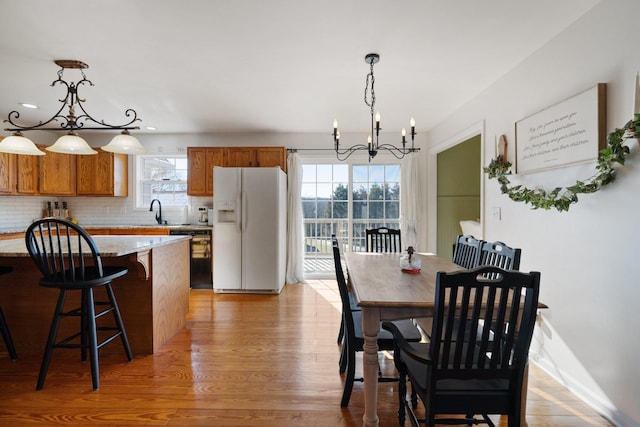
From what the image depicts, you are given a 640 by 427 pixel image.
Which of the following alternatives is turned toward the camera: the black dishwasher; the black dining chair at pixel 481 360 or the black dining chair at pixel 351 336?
the black dishwasher

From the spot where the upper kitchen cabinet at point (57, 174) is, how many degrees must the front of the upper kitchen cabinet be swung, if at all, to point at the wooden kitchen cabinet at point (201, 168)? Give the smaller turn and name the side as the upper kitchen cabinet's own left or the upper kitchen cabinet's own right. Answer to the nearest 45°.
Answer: approximately 45° to the upper kitchen cabinet's own left

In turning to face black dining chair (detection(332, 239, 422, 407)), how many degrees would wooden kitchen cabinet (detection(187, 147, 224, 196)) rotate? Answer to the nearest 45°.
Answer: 0° — it already faces it

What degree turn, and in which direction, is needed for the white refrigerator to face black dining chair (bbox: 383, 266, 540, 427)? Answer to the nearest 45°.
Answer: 0° — it already faces it

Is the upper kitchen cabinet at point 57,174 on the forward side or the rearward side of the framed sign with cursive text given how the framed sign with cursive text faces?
on the forward side

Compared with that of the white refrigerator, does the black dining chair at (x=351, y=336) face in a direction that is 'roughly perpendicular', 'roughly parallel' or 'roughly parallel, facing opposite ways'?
roughly perpendicular

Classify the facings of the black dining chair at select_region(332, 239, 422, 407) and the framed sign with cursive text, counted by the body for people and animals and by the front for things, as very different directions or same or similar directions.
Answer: very different directions

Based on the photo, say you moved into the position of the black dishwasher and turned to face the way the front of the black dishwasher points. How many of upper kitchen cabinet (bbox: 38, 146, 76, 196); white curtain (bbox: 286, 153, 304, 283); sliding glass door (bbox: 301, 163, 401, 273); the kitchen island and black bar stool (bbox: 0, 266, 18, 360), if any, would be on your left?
2

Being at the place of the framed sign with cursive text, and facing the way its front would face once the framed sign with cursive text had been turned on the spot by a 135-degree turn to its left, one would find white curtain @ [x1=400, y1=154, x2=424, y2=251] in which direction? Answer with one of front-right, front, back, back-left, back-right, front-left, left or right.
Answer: back-left

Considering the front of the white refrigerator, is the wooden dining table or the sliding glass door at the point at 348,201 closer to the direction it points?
the wooden dining table

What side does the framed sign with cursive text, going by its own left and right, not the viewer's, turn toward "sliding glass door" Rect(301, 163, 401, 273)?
right

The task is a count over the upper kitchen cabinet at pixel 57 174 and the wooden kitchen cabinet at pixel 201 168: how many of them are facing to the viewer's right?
0

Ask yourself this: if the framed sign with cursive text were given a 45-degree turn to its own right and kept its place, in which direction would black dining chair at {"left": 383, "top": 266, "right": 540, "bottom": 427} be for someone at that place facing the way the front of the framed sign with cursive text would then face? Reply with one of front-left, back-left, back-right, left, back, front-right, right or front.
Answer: left

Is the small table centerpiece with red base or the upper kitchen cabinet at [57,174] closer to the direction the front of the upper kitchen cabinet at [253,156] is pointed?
the small table centerpiece with red base

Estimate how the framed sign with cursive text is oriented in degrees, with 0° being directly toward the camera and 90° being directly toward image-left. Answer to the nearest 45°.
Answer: approximately 45°

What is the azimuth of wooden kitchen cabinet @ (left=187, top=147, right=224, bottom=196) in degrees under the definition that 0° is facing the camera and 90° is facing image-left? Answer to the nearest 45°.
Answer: approximately 0°

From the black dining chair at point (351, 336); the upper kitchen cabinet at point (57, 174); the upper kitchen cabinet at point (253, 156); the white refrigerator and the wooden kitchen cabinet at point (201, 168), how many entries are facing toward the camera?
4

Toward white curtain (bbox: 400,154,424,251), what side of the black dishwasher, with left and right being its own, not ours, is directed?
left

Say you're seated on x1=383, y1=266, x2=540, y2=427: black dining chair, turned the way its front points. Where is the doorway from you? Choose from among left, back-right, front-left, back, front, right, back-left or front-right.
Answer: front-right

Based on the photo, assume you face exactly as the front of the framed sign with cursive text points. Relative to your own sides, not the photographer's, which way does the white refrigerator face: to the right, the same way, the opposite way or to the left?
to the left
